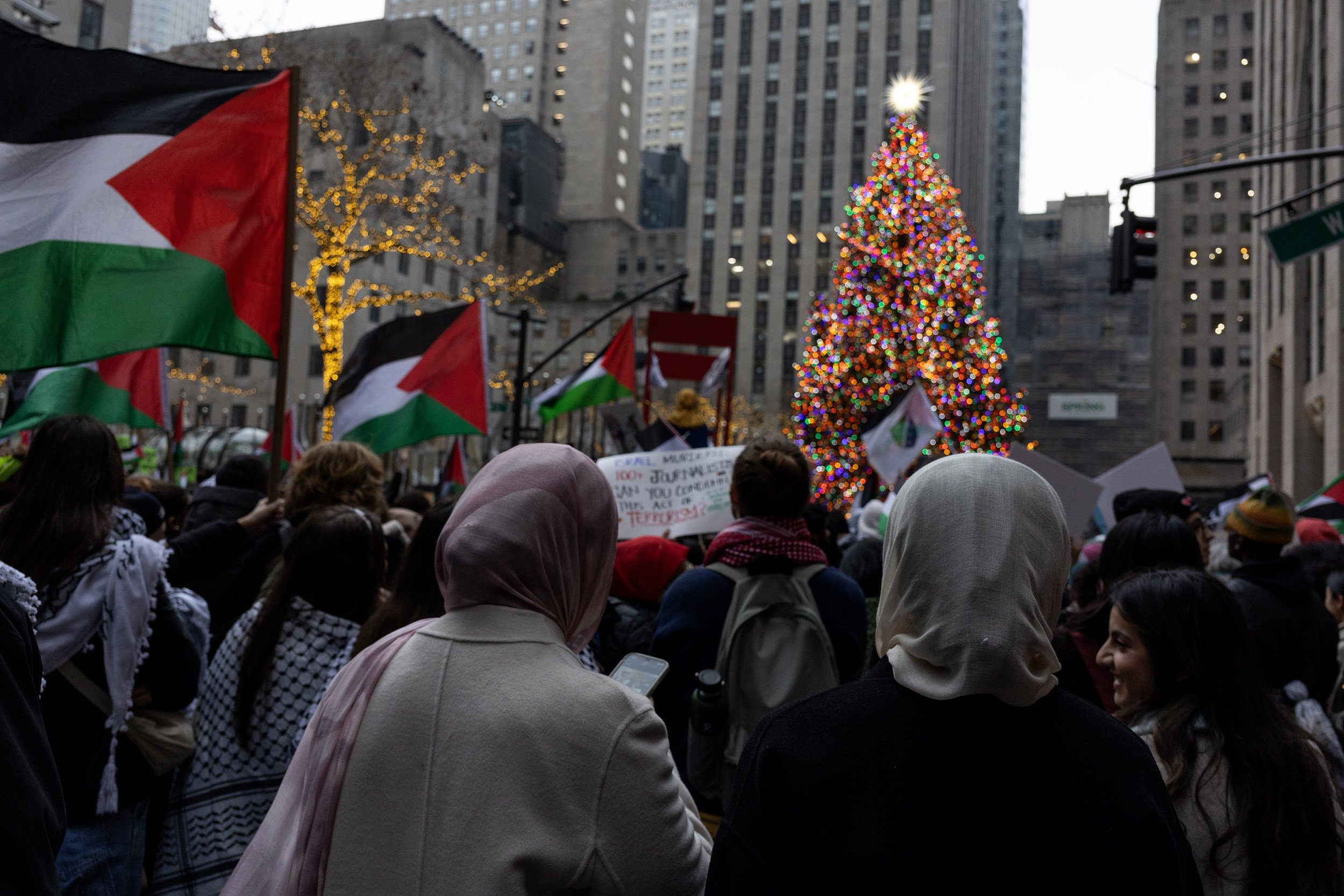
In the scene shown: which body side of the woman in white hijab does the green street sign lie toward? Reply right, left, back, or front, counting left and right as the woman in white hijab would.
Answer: front

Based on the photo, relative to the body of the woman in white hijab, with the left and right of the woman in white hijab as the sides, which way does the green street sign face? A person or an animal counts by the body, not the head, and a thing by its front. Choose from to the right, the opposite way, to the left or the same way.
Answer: the opposite way

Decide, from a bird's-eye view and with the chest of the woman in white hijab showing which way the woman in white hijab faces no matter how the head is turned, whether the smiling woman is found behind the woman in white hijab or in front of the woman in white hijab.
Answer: in front

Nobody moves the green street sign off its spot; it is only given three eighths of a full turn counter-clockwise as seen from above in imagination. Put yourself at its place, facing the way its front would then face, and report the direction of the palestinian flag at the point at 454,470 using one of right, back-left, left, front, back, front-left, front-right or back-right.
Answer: back-left

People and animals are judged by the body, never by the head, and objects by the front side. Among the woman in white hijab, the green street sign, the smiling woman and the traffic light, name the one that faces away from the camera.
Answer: the woman in white hijab

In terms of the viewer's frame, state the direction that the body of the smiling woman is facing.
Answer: to the viewer's left

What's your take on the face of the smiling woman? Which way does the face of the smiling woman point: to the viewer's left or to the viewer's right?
to the viewer's left

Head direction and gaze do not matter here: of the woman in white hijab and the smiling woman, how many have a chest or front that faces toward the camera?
0

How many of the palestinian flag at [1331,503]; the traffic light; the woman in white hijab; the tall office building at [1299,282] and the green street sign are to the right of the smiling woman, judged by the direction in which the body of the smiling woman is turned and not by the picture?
4

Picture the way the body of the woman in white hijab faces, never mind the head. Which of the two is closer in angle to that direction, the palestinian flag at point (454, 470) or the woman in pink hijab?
the palestinian flag

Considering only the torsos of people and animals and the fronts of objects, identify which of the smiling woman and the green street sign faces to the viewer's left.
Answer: the smiling woman

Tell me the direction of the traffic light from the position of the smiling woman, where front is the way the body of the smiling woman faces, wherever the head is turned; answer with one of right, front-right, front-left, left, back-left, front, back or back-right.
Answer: right

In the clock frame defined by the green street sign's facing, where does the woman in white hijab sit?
The woman in white hijab is roughly at 12 o'clock from the green street sign.

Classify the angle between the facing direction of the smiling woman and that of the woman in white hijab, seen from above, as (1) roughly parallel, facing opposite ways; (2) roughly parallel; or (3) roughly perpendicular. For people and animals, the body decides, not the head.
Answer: roughly perpendicular

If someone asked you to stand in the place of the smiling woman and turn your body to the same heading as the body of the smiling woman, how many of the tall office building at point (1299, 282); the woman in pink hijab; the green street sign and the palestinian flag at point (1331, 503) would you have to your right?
3

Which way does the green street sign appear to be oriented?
toward the camera

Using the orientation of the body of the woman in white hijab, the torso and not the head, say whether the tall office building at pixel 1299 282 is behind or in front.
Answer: in front
